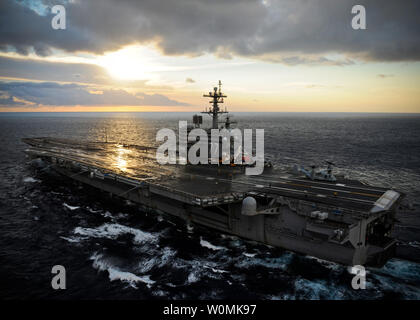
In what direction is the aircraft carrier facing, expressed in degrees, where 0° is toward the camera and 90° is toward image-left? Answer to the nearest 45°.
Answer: approximately 135°
